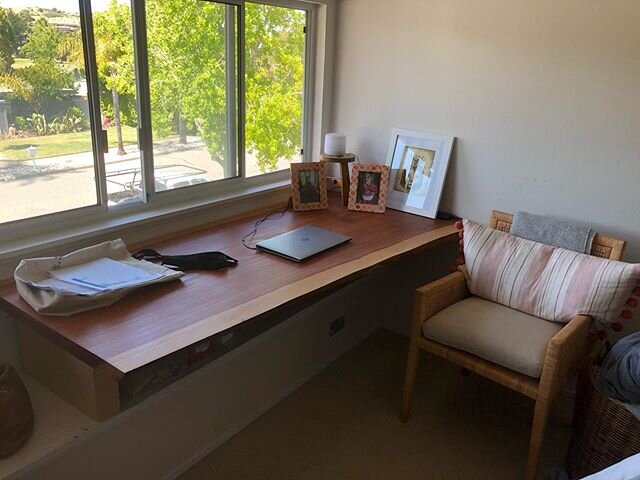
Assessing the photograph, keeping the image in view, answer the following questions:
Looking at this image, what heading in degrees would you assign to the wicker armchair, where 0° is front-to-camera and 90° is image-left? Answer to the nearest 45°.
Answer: approximately 45°

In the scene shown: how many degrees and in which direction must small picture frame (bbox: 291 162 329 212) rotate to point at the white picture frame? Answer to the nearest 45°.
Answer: approximately 90° to its left

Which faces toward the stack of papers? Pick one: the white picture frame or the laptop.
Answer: the white picture frame

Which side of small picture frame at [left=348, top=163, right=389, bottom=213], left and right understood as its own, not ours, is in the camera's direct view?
front

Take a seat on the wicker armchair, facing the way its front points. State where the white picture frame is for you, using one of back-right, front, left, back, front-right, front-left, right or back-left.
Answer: right

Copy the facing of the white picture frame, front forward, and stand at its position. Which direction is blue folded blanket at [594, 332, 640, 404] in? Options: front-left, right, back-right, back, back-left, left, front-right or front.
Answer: left

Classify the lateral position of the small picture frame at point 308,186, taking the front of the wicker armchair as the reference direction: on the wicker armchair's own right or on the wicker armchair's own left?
on the wicker armchair's own right

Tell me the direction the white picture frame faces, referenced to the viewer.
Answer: facing the viewer and to the left of the viewer

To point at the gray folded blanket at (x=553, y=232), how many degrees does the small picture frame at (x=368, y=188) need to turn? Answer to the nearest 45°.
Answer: approximately 45° to its left

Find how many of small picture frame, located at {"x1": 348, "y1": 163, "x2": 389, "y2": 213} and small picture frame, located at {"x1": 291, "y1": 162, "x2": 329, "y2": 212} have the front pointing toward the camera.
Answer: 2

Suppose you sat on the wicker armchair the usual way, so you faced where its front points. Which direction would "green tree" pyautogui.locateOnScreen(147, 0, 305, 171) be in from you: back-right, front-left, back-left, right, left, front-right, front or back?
front-right

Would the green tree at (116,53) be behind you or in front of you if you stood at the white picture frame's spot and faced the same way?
behind

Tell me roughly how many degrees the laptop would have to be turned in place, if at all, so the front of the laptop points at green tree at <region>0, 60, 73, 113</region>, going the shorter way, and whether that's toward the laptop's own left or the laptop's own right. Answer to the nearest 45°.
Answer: approximately 135° to the laptop's own right
